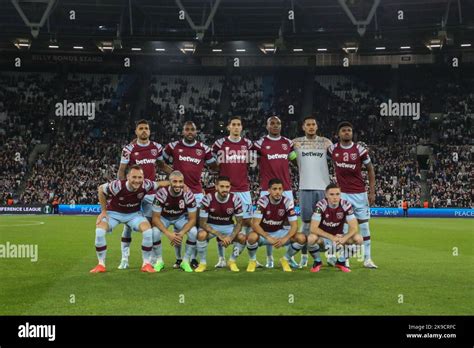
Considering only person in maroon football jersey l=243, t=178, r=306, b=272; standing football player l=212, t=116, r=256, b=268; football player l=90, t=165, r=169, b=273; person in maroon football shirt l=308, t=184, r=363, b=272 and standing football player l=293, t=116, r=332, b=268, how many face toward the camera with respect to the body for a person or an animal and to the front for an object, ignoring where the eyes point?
5

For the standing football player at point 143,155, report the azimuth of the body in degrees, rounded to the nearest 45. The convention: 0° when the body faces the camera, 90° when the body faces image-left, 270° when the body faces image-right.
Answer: approximately 0°

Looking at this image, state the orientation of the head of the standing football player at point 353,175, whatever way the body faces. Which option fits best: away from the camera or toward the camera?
toward the camera

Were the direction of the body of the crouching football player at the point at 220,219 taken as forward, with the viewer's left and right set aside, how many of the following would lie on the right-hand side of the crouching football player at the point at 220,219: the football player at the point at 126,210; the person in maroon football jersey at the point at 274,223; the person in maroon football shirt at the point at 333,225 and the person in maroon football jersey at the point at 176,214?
2

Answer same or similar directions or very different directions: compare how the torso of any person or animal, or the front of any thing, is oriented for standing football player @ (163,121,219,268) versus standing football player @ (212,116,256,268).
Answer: same or similar directions

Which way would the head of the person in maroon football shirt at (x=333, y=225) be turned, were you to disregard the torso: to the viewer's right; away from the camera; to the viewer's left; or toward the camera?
toward the camera

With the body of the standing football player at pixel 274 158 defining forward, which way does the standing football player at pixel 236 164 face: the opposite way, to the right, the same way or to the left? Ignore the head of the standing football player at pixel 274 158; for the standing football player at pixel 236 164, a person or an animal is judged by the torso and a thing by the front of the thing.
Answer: the same way

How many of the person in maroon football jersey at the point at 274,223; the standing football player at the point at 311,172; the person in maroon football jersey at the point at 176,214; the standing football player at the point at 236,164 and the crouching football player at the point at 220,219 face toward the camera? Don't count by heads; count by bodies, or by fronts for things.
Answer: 5

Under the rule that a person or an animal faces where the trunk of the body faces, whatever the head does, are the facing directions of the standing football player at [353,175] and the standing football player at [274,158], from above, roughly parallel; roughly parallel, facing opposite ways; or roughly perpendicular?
roughly parallel

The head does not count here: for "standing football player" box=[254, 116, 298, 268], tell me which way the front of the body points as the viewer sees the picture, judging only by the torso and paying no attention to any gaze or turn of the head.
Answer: toward the camera

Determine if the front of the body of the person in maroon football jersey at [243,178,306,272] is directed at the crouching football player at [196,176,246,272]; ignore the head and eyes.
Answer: no

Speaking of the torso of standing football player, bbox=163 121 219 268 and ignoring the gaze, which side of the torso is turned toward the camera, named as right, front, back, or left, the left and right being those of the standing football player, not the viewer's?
front

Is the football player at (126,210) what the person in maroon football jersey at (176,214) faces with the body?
no

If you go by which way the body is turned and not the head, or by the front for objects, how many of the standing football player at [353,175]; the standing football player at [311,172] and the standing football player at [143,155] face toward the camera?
3

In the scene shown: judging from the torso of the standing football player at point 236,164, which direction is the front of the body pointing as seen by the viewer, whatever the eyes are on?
toward the camera

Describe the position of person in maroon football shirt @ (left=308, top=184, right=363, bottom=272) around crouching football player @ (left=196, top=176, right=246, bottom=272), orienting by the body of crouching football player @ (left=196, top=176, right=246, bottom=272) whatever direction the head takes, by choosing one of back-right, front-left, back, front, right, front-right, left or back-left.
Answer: left

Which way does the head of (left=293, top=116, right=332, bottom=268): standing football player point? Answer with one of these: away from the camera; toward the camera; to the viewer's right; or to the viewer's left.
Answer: toward the camera

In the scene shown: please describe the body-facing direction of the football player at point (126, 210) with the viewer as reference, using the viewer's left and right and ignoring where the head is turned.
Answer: facing the viewer

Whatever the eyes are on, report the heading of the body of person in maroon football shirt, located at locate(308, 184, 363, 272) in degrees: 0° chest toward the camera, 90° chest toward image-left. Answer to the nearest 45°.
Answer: approximately 0°
